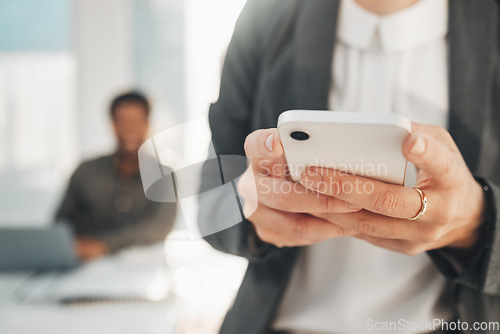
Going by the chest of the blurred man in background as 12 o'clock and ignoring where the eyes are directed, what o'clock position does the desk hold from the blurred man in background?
The desk is roughly at 12 o'clock from the blurred man in background.

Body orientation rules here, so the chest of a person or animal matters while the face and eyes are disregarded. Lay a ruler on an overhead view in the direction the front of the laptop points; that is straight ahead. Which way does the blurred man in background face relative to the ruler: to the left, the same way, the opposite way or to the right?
the opposite way

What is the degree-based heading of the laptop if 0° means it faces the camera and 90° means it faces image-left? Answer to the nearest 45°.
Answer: approximately 180°

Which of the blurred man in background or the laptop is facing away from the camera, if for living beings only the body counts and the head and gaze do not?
the laptop

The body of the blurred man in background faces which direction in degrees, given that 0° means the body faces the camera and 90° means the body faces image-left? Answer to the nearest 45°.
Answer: approximately 0°

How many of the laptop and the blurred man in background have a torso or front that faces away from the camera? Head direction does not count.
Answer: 1
